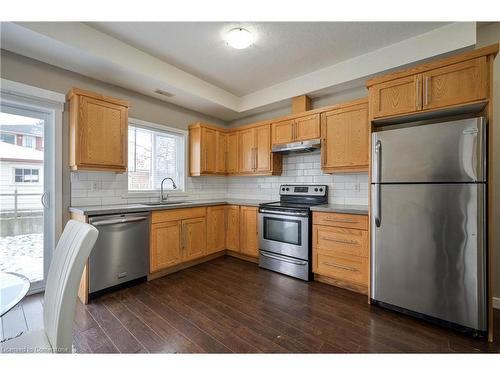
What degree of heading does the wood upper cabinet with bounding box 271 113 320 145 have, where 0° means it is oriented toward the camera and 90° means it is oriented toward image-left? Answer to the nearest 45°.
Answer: approximately 45°

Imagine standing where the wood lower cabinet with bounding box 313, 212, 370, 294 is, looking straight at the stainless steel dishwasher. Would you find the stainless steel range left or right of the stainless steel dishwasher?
right

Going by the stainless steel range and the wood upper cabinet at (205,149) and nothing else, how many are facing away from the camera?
0

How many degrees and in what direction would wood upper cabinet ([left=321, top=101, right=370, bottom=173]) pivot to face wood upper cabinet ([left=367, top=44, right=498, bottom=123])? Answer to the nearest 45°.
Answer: approximately 90° to its left

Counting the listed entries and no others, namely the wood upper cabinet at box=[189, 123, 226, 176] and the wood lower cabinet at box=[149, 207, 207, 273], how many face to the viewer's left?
0

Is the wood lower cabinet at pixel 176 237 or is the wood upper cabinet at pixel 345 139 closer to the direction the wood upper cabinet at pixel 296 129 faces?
the wood lower cabinet

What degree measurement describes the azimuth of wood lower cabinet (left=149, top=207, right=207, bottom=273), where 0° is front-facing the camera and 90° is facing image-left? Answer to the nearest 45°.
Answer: approximately 315°

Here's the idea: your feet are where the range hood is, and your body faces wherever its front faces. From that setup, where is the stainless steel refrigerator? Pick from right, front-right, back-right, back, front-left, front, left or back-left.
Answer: left

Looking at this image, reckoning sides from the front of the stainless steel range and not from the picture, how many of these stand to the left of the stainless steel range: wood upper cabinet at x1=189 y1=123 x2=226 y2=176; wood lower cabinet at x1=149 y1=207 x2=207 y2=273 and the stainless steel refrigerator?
1
